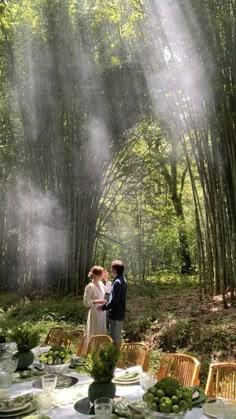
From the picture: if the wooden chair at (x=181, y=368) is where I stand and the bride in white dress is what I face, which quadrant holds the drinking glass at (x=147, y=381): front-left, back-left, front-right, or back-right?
back-left

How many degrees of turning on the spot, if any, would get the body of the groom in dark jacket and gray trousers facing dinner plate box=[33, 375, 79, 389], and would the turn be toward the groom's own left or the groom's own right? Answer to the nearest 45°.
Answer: approximately 90° to the groom's own left

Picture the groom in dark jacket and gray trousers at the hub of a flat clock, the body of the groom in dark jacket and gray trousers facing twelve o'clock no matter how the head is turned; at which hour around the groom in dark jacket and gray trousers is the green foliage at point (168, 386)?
The green foliage is roughly at 9 o'clock from the groom in dark jacket and gray trousers.

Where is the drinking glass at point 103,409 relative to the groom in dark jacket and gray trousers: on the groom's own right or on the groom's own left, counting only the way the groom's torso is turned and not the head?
on the groom's own left

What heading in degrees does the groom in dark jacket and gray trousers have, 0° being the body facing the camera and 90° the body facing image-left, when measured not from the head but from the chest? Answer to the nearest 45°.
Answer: approximately 90°

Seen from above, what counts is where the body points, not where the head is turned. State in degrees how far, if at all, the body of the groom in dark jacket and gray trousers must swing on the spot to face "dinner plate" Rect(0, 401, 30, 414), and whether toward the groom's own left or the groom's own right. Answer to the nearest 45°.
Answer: approximately 90° to the groom's own left

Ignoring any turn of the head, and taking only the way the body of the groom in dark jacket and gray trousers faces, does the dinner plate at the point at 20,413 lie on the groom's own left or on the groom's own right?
on the groom's own left

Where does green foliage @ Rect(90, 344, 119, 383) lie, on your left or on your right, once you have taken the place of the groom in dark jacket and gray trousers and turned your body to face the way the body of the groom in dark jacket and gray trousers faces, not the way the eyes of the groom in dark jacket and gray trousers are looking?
on your left

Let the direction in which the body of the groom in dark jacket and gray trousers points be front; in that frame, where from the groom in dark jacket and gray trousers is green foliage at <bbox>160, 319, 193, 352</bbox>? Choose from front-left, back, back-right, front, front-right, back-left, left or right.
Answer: back-right

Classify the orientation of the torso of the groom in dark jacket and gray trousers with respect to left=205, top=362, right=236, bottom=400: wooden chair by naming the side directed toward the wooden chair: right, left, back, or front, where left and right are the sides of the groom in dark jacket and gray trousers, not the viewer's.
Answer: left
